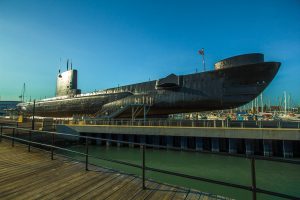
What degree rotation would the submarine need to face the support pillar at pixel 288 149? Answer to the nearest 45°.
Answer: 0° — it already faces it

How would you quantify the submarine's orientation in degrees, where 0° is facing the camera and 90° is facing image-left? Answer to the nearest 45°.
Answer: approximately 315°

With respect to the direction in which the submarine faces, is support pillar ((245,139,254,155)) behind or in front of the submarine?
in front
